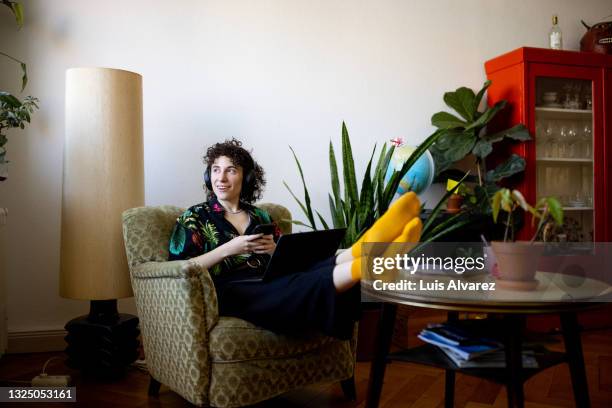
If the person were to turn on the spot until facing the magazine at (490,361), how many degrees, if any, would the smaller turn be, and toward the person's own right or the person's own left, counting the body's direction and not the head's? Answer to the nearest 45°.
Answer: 0° — they already face it

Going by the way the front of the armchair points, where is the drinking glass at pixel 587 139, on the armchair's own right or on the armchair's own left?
on the armchair's own left

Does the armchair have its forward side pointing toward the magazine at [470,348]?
yes

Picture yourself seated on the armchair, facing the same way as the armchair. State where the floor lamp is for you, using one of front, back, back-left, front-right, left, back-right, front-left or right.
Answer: back

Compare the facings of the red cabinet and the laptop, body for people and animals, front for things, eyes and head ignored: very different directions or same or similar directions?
very different directions

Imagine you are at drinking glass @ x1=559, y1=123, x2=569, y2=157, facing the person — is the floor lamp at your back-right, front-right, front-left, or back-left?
front-right

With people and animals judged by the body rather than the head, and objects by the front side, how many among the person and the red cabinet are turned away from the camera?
0

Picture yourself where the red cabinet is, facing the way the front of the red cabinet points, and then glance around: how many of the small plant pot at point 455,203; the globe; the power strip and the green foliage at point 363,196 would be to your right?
4

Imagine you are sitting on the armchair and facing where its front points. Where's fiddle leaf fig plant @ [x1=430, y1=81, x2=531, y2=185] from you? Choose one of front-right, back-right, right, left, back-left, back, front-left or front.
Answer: left

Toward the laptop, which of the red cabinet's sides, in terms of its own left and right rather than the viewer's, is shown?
right

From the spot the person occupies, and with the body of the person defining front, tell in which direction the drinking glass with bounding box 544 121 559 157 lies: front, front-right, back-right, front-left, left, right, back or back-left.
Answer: left

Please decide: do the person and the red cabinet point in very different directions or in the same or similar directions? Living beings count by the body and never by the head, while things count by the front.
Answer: same or similar directions

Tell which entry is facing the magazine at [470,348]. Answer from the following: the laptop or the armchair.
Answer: the armchair

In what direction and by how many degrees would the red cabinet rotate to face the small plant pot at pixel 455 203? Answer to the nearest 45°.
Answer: approximately 90° to its right

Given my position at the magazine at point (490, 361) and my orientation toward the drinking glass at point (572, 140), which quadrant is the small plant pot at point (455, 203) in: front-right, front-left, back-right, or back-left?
front-left

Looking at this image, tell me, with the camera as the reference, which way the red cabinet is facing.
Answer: facing the viewer and to the right of the viewer

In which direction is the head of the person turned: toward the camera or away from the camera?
toward the camera

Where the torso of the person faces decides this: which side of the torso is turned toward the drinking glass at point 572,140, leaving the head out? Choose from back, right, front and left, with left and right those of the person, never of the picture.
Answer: left
